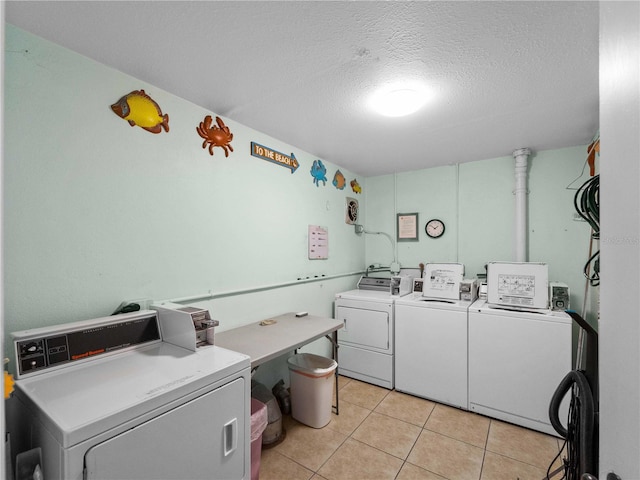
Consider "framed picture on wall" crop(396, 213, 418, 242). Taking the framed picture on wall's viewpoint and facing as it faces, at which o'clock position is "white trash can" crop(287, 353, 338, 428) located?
The white trash can is roughly at 1 o'clock from the framed picture on wall.

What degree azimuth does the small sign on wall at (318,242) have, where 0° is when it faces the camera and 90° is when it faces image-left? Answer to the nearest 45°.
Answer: approximately 315°

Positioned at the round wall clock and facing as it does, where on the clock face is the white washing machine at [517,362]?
The white washing machine is roughly at 11 o'clock from the round wall clock.

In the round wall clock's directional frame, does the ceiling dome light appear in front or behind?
in front

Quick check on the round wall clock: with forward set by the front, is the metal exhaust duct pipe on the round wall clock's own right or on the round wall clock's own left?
on the round wall clock's own left

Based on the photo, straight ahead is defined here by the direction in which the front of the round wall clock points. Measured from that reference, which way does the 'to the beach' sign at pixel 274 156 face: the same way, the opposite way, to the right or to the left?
to the left

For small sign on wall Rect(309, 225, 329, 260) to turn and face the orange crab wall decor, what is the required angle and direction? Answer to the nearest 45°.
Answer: approximately 90° to its right

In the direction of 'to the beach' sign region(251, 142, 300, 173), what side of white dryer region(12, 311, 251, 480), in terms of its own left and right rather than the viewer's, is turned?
left

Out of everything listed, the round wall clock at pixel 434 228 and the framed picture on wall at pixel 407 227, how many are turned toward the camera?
2

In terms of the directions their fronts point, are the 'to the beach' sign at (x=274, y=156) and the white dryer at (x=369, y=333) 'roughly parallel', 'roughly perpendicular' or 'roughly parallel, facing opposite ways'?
roughly perpendicular

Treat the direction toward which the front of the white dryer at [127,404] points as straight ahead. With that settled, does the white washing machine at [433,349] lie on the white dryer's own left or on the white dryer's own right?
on the white dryer's own left
